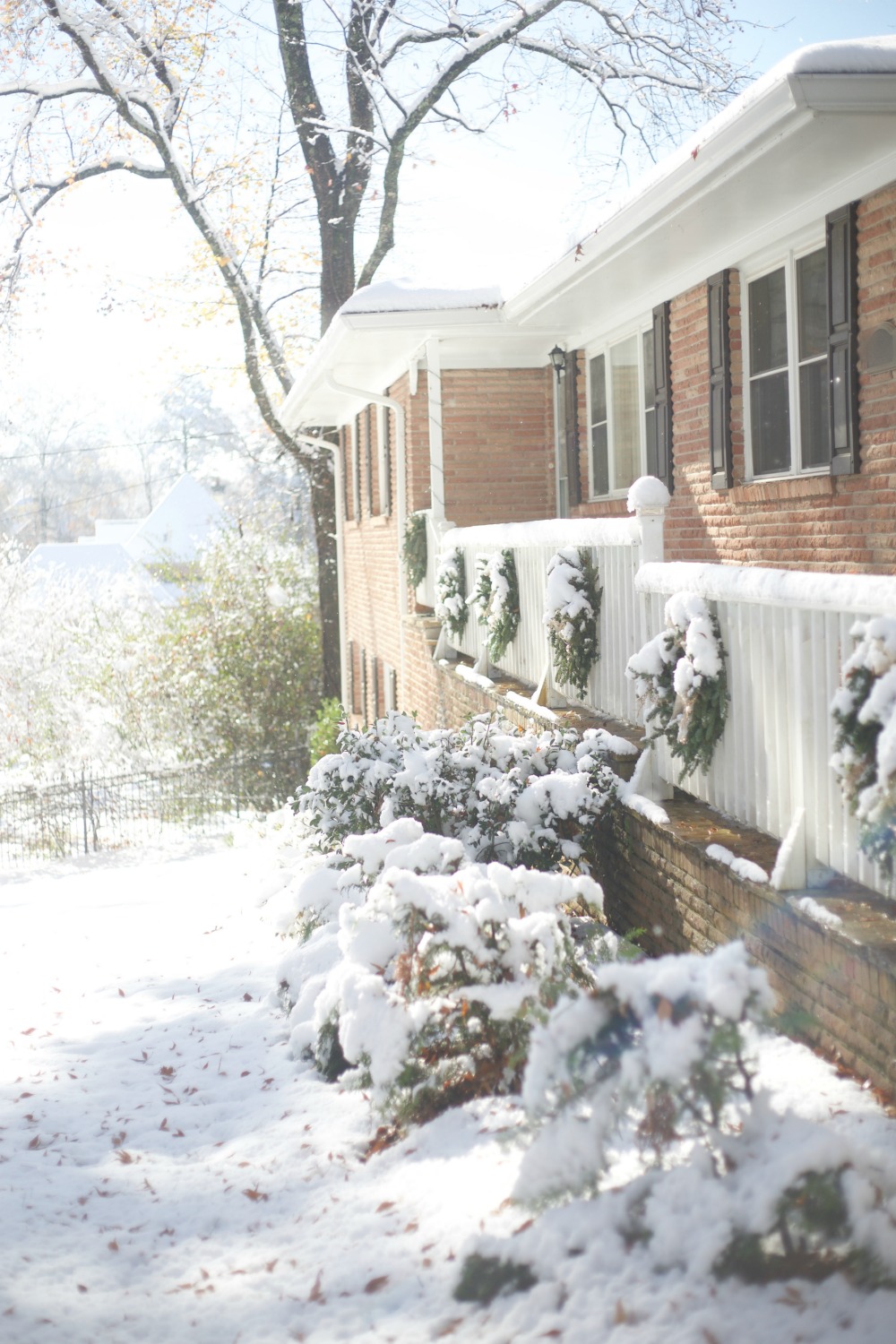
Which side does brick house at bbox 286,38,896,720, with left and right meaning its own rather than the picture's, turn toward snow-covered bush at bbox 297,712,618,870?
front

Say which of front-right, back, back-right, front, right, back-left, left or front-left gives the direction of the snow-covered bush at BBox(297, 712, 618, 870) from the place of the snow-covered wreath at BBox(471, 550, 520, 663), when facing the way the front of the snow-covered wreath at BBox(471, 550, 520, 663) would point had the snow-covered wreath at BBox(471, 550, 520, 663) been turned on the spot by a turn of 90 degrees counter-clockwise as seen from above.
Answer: front-right

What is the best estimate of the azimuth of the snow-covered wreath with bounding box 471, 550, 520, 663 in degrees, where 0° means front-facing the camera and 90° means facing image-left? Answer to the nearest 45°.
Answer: approximately 45°

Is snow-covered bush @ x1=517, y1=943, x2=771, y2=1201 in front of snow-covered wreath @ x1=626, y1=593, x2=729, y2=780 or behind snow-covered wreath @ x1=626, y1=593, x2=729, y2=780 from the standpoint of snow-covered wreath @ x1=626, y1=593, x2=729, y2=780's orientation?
in front

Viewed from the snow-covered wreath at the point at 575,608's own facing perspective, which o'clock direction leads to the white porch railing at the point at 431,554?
The white porch railing is roughly at 4 o'clock from the snow-covered wreath.

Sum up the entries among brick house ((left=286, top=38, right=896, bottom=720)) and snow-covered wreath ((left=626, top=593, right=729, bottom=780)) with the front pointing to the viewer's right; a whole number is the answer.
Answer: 0

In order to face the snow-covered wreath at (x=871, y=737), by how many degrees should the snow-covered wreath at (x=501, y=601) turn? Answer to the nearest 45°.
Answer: approximately 45° to its left

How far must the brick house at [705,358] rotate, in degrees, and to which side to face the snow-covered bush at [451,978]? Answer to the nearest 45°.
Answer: approximately 45° to its left

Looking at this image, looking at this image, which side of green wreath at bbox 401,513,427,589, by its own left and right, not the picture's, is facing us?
left
